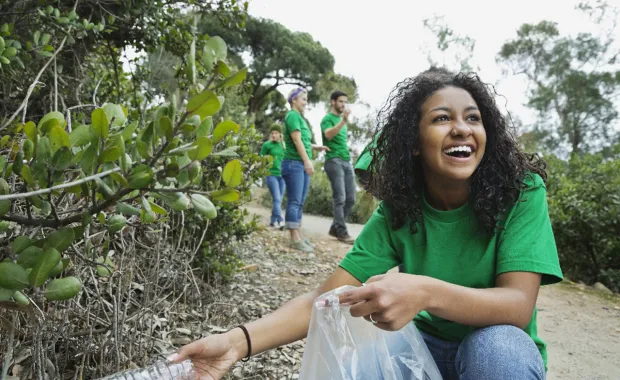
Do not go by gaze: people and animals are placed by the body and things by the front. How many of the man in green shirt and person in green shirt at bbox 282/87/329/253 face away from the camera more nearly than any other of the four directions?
0

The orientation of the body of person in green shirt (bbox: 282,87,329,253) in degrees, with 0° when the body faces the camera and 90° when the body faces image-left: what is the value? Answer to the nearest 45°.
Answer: approximately 270°

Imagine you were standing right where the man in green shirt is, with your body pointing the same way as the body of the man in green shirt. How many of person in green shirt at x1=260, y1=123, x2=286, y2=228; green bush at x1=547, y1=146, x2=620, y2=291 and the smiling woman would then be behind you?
1

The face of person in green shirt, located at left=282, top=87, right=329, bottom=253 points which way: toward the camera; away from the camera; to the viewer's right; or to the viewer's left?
to the viewer's right

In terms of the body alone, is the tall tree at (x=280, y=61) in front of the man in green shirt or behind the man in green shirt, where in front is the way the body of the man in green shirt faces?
behind

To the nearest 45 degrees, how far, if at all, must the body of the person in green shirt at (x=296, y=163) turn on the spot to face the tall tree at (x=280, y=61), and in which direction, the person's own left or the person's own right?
approximately 90° to the person's own left

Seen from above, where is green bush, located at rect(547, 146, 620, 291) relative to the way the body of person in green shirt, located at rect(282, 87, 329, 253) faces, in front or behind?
in front

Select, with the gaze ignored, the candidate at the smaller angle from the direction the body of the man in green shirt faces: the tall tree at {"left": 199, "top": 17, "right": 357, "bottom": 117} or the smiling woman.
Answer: the smiling woman

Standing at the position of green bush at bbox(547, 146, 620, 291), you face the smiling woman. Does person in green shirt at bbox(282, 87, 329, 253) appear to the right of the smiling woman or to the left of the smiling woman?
right
